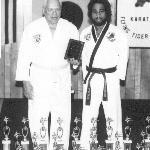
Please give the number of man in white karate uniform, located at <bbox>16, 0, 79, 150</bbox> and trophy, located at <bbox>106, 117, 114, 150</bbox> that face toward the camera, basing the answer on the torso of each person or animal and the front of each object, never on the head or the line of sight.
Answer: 2

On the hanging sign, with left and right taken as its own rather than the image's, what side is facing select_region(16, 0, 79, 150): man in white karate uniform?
front

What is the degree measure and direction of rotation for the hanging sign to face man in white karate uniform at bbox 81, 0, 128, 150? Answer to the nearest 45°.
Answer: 0° — it already faces them

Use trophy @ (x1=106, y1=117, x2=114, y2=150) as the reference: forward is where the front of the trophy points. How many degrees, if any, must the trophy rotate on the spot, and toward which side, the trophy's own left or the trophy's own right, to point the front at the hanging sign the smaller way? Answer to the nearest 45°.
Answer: approximately 180°

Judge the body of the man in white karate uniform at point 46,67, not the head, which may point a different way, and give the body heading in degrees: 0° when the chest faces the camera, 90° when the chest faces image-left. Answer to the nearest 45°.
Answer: approximately 0°

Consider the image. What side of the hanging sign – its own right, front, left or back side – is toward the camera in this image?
front

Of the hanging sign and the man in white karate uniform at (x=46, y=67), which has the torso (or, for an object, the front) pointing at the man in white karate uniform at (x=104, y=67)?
the hanging sign

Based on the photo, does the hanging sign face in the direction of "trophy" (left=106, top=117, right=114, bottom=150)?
yes

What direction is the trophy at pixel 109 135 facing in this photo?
toward the camera

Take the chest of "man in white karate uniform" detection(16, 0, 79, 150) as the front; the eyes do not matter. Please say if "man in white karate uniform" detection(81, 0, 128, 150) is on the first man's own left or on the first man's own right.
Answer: on the first man's own left
